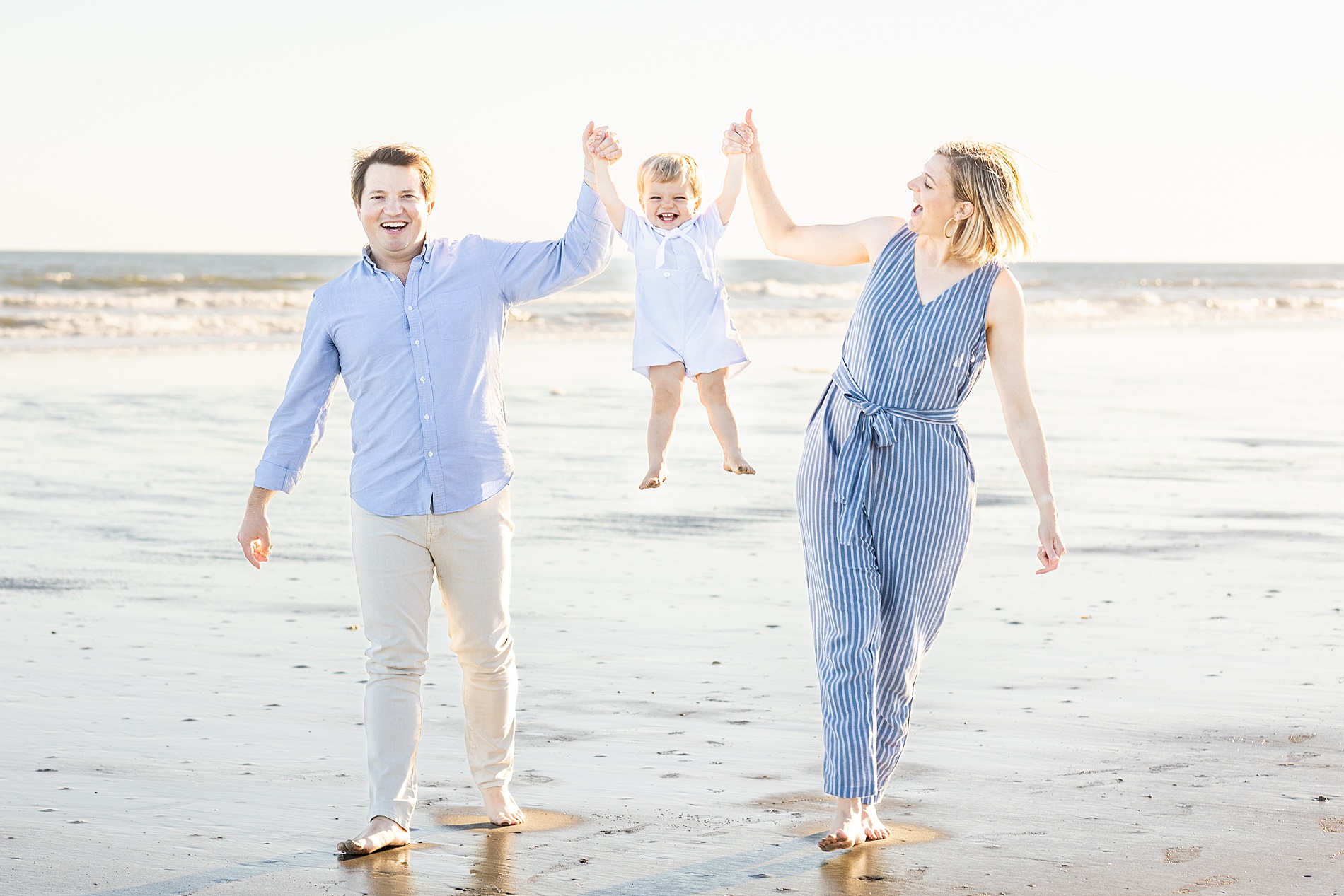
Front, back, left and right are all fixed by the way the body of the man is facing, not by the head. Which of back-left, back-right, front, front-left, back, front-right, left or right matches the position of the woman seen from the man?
left

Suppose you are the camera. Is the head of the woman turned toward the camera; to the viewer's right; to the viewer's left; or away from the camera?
to the viewer's left

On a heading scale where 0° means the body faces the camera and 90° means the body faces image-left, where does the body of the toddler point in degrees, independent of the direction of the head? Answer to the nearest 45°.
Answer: approximately 0°
